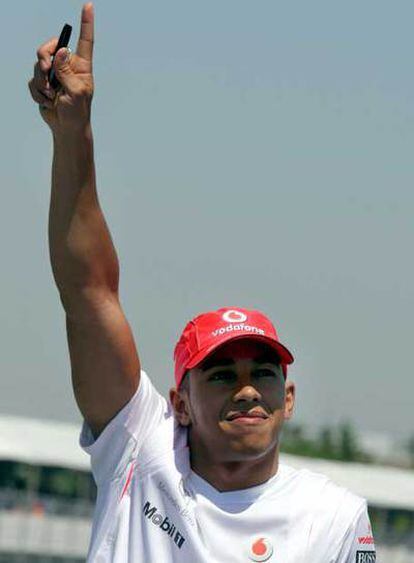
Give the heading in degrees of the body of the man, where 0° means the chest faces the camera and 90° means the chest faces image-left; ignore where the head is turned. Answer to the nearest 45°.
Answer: approximately 0°

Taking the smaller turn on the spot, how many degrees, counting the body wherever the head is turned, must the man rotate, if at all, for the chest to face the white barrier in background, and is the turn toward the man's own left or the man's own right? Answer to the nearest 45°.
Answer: approximately 180°
